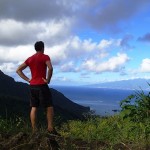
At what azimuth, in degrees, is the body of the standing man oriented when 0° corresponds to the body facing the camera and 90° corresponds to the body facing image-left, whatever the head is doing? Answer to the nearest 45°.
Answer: approximately 225°
